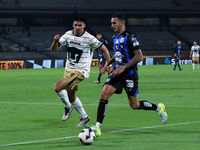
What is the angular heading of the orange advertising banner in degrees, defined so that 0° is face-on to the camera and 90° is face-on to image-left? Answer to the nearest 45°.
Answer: approximately 0°

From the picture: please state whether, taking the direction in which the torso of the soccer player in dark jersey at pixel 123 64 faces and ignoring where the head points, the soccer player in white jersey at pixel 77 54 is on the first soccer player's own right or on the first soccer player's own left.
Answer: on the first soccer player's own right

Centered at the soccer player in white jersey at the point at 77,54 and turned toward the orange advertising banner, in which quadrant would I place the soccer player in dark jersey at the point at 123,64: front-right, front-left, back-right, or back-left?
back-right

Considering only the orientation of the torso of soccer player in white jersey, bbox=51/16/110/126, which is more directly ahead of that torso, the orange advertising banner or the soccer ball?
the soccer ball

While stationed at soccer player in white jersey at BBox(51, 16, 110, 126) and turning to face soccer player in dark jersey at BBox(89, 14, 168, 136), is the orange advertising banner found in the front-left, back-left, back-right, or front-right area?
back-left

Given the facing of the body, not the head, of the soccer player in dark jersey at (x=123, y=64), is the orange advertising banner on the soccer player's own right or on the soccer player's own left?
on the soccer player's own right
